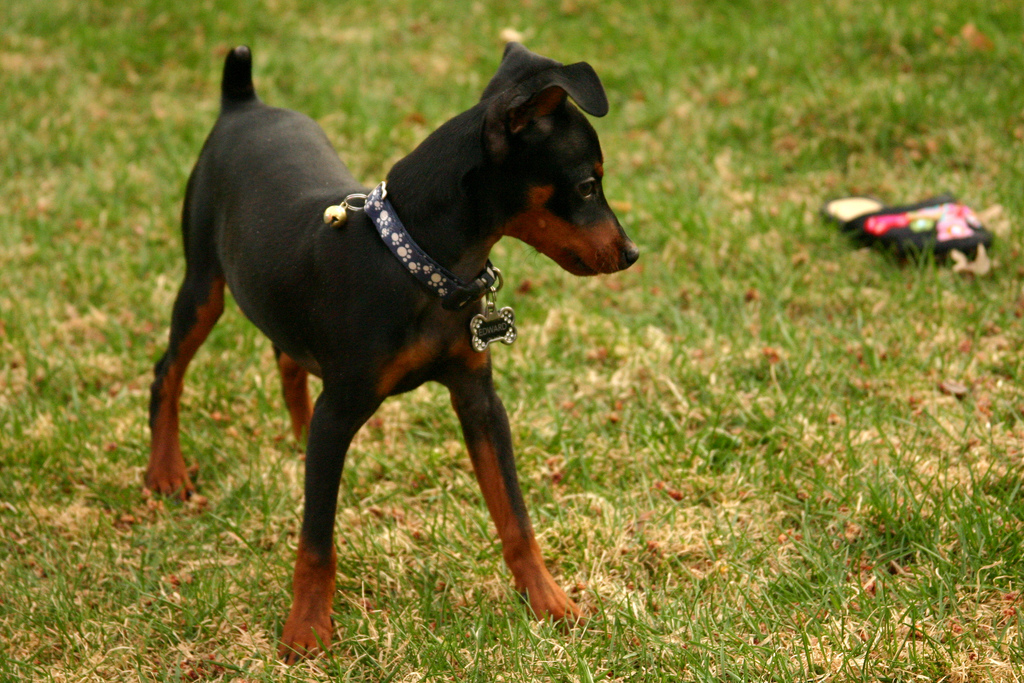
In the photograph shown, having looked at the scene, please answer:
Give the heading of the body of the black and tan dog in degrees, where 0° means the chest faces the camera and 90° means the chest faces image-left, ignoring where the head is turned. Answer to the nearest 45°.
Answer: approximately 315°
